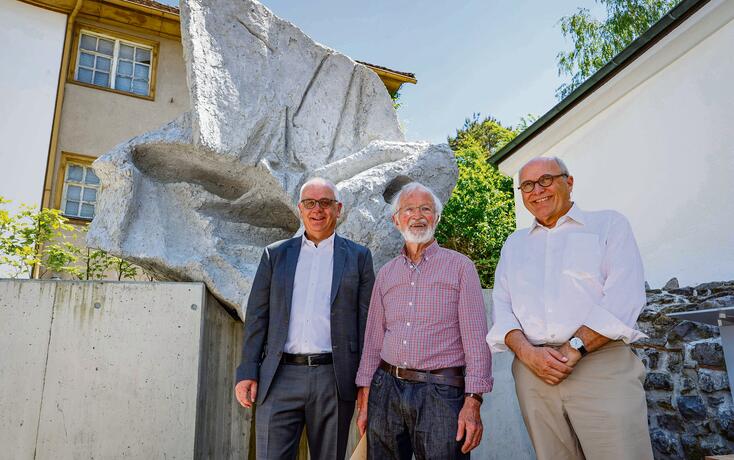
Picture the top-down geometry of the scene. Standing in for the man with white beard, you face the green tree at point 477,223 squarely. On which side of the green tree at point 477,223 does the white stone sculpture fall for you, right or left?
left

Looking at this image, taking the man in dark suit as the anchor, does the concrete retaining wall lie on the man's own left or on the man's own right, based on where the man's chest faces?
on the man's own right

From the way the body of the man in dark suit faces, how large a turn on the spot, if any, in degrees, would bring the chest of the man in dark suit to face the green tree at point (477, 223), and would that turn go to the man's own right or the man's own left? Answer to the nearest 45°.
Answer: approximately 135° to the man's own left

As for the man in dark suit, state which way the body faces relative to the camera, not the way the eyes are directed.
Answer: toward the camera

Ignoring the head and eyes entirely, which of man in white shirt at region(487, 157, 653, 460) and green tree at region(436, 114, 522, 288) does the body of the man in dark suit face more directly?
the man in white shirt

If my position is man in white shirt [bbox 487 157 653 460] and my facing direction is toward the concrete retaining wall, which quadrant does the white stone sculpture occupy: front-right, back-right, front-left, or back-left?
front-right
